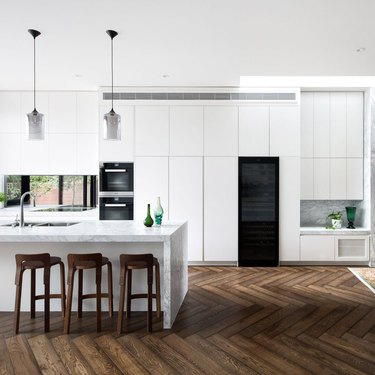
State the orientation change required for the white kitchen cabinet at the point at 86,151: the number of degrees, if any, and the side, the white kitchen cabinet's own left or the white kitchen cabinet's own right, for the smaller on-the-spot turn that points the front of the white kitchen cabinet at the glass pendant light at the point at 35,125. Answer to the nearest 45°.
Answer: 0° — it already faces it

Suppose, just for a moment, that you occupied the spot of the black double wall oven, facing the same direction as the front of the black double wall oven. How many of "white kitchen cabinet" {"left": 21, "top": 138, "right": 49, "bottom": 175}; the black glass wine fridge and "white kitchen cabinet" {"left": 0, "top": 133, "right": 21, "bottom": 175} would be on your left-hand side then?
1

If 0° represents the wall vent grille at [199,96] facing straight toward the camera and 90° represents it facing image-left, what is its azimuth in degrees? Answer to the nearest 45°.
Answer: approximately 0°

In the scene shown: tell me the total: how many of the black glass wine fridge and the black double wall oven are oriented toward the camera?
2

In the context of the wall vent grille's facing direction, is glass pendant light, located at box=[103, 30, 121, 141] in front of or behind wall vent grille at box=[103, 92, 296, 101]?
in front

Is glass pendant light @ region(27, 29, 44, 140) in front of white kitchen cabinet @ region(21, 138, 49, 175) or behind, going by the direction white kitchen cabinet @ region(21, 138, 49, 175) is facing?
in front

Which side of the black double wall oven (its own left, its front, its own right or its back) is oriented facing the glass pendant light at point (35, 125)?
front
